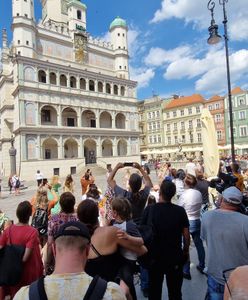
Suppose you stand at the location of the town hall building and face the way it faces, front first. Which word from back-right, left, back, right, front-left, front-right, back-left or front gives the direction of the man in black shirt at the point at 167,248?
front-right

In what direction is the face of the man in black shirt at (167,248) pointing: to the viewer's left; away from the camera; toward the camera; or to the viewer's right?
away from the camera

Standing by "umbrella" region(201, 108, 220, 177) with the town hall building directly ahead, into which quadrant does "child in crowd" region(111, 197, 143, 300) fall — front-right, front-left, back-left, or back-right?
back-left

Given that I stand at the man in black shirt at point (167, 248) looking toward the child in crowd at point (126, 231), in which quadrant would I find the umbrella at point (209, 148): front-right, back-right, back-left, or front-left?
back-right

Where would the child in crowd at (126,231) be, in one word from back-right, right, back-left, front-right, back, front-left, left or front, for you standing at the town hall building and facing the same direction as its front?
front-right

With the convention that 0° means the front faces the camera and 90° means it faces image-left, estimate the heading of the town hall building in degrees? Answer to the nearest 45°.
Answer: approximately 315°
